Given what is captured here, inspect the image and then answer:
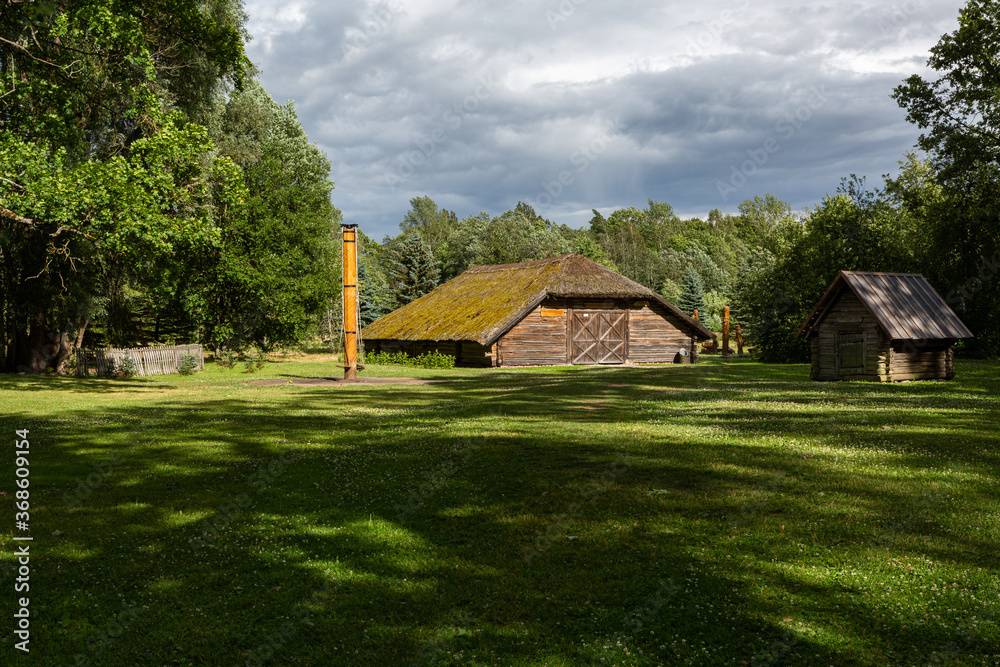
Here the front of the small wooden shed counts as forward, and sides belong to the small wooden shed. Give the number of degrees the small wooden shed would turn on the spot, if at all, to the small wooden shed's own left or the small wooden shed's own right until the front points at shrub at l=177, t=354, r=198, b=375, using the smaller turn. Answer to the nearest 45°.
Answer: approximately 45° to the small wooden shed's own right

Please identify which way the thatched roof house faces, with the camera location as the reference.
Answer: facing the viewer and to the right of the viewer

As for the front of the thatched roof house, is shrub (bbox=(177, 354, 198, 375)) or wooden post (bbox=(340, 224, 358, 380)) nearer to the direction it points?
the wooden post

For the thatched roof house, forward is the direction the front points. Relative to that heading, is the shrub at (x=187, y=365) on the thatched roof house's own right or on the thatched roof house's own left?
on the thatched roof house's own right

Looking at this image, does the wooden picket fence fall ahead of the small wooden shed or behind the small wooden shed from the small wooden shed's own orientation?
ahead

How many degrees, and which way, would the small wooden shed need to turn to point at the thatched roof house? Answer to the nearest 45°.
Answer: approximately 90° to its right

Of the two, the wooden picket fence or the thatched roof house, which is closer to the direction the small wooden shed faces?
the wooden picket fence

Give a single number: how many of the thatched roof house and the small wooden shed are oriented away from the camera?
0
